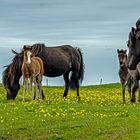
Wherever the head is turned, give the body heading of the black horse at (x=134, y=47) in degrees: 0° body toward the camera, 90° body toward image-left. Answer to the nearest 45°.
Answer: approximately 45°

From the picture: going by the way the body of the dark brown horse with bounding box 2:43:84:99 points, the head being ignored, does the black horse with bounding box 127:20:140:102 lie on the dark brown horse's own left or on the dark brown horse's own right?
on the dark brown horse's own left

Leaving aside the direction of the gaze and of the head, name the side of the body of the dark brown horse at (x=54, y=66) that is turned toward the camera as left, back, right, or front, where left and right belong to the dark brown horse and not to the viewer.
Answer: left

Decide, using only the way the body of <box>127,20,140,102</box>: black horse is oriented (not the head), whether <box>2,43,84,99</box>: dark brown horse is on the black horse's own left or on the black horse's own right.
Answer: on the black horse's own right
